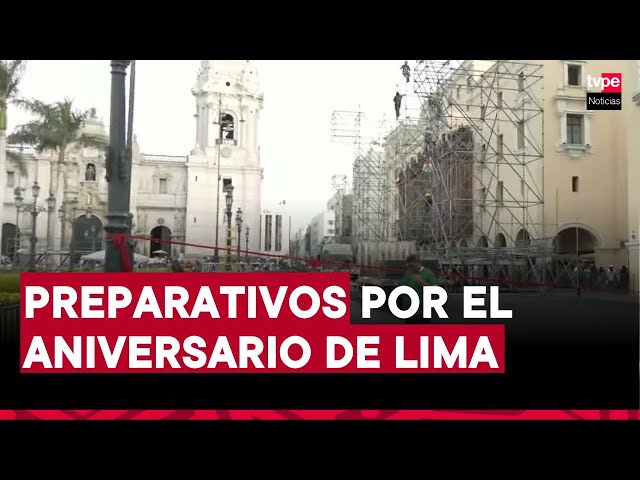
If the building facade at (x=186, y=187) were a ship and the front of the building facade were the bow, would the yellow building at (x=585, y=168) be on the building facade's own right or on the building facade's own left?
on the building facade's own left

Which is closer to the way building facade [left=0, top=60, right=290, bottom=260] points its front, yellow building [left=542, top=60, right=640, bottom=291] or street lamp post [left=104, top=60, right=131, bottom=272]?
the street lamp post

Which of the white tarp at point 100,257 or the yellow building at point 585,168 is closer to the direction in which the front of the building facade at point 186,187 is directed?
the white tarp

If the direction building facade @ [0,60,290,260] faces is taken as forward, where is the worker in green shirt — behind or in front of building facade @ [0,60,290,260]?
in front

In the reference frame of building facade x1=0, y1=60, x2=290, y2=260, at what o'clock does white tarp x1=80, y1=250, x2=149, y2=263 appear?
The white tarp is roughly at 1 o'clock from the building facade.

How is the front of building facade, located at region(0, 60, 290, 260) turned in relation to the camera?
facing the viewer

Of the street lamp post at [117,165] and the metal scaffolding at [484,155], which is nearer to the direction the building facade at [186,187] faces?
the street lamp post

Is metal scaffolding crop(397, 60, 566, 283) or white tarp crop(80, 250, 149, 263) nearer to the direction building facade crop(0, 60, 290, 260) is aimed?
the white tarp

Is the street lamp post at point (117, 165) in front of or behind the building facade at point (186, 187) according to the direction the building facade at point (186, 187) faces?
in front

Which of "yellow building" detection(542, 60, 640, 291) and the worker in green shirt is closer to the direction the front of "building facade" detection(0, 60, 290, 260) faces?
the worker in green shirt
